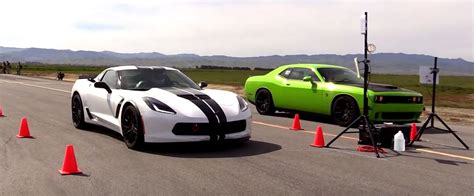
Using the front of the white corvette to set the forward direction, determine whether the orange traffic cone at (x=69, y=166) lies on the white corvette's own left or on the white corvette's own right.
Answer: on the white corvette's own right

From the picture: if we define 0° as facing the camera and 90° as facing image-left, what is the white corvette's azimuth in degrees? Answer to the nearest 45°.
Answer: approximately 315°

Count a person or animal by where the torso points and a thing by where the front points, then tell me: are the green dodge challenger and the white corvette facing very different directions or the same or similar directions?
same or similar directions

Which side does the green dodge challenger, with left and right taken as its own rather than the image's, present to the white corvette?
right

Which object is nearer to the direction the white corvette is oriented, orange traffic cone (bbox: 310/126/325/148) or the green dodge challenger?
the orange traffic cone

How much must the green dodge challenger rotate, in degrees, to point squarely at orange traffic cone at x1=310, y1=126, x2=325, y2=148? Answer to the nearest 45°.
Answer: approximately 45° to its right

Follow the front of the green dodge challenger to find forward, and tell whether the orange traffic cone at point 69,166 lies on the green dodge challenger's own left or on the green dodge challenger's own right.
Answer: on the green dodge challenger's own right

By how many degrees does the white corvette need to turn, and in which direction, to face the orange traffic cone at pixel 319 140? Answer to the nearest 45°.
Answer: approximately 45° to its left

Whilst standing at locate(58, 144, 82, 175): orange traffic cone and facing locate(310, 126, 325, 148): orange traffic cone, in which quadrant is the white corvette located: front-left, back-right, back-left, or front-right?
front-left

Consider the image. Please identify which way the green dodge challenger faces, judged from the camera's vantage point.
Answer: facing the viewer and to the right of the viewer

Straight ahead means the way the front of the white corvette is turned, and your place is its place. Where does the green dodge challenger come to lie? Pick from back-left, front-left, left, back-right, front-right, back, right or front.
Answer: left

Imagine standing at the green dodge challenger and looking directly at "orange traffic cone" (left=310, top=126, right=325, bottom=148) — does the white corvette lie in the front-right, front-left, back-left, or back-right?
front-right

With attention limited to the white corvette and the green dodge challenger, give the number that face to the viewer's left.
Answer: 0
